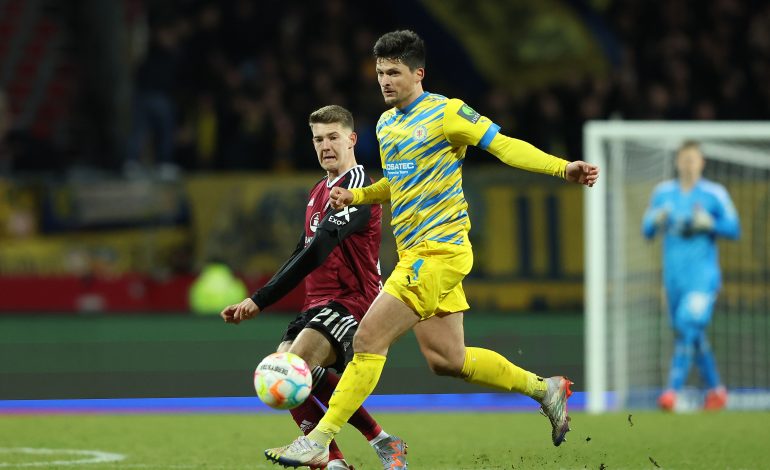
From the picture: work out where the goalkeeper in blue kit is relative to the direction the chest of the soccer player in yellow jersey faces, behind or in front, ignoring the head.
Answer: behind

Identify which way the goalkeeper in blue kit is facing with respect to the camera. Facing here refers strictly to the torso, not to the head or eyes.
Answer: toward the camera

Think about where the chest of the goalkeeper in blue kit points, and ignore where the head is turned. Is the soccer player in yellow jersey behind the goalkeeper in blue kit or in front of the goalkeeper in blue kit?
in front

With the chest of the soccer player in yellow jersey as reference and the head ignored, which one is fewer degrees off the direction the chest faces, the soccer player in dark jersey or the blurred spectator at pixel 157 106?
the soccer player in dark jersey

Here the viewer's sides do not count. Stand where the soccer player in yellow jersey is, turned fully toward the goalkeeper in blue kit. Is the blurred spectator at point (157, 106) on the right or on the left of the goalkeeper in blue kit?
left

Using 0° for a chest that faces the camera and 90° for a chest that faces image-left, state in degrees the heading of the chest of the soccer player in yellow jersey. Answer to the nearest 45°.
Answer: approximately 45°

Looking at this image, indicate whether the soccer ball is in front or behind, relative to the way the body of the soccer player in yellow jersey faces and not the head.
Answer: in front

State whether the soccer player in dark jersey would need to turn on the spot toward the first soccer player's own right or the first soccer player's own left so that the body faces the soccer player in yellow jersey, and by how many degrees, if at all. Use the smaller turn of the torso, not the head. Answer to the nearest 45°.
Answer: approximately 90° to the first soccer player's own left

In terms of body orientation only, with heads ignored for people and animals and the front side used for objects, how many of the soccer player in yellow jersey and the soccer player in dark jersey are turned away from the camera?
0

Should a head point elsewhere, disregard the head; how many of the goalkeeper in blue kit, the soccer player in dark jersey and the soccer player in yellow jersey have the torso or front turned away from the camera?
0
